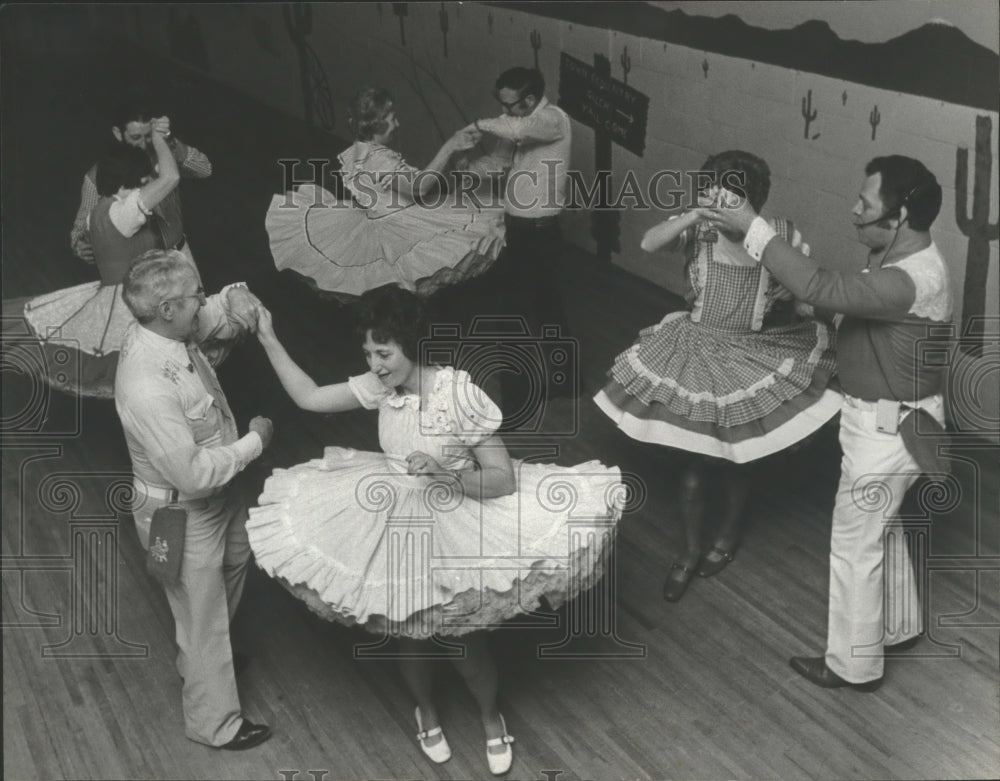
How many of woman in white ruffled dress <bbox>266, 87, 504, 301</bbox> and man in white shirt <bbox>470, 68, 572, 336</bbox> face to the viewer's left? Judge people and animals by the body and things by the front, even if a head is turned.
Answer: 1

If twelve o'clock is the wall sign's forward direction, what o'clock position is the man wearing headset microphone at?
The man wearing headset microphone is roughly at 10 o'clock from the wall sign.

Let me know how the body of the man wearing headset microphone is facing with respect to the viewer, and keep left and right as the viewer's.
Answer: facing to the left of the viewer

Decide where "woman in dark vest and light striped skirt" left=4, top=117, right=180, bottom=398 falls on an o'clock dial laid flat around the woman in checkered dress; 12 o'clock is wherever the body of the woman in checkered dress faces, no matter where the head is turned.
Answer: The woman in dark vest and light striped skirt is roughly at 3 o'clock from the woman in checkered dress.

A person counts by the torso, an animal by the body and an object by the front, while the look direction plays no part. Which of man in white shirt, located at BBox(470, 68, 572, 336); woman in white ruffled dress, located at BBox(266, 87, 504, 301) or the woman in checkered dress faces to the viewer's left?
the man in white shirt

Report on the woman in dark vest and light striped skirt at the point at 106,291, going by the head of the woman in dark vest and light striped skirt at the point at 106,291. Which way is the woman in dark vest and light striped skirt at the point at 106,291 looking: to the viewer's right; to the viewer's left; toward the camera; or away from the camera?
away from the camera

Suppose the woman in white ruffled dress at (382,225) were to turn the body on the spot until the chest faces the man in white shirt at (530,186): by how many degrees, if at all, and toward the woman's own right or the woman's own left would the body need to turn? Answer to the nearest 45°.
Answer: approximately 45° to the woman's own right

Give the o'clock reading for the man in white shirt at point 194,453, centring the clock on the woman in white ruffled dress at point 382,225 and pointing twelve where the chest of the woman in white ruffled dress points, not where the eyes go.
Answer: The man in white shirt is roughly at 5 o'clock from the woman in white ruffled dress.

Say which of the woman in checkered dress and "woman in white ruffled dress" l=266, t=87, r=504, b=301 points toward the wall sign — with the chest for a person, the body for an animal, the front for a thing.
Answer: the woman in white ruffled dress

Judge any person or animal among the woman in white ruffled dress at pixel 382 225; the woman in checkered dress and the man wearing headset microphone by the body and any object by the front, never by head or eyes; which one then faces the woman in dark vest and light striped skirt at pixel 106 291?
the man wearing headset microphone

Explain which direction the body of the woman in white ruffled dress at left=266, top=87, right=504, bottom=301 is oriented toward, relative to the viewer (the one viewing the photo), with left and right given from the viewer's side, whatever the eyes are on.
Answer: facing away from the viewer and to the right of the viewer

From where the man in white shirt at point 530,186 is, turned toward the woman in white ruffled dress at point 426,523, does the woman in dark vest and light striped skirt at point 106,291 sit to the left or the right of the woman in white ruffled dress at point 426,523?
right

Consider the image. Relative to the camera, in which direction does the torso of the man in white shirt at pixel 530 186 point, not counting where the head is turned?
to the viewer's left
